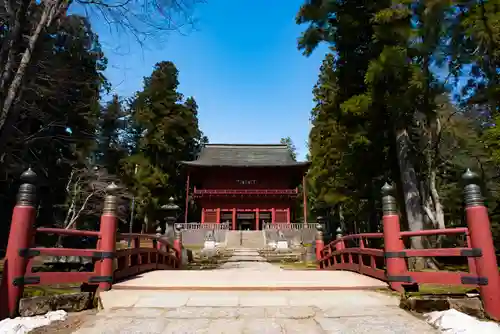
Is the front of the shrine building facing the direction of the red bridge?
yes

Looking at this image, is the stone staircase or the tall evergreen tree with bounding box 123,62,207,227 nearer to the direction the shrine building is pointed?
the stone staircase

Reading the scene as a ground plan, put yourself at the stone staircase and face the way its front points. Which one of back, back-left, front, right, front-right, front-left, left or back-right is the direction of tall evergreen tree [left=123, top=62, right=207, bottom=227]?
back-right

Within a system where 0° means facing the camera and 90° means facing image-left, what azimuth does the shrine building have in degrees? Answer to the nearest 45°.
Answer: approximately 0°

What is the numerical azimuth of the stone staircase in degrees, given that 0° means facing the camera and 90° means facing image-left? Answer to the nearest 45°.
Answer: approximately 0°

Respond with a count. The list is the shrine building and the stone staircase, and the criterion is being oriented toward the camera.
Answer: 2

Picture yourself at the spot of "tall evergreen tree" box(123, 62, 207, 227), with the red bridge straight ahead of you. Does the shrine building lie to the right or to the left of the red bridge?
left

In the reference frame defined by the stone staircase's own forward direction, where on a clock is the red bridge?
The red bridge is roughly at 12 o'clock from the stone staircase.

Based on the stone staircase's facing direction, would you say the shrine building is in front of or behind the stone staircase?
behind

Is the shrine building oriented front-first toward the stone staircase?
yes
